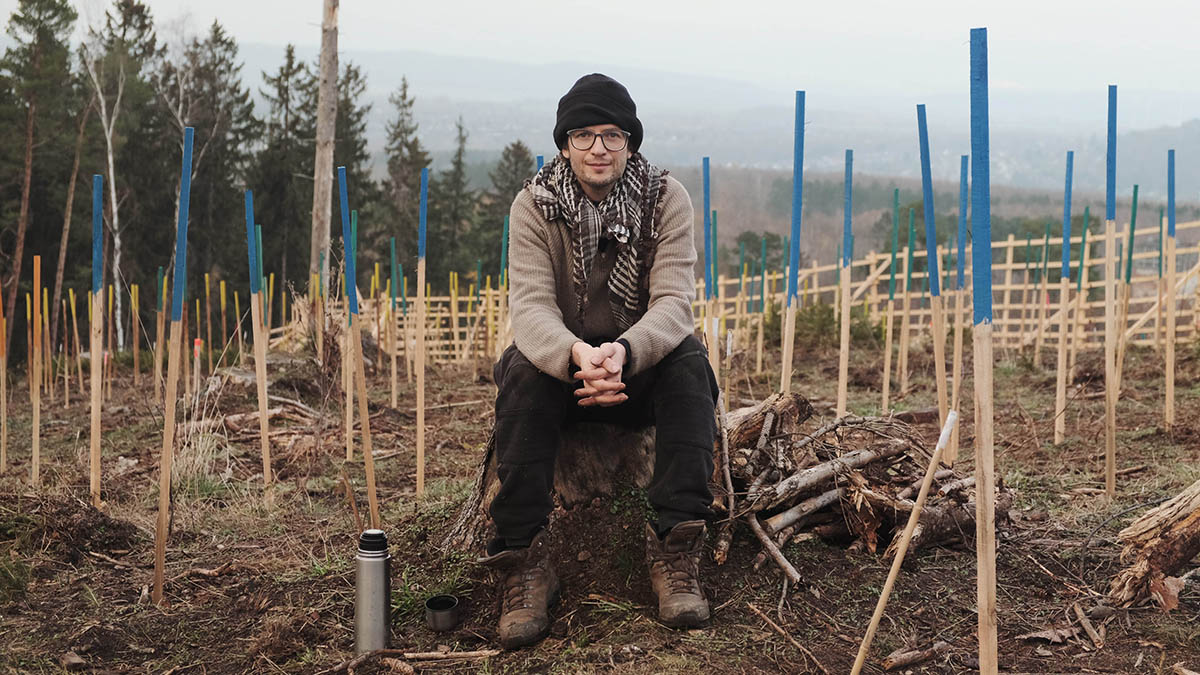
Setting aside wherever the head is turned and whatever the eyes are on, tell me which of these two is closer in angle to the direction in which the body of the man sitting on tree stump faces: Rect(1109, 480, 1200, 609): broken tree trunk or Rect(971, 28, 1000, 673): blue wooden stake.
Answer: the blue wooden stake

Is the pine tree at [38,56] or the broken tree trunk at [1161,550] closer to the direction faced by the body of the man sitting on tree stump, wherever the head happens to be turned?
the broken tree trunk

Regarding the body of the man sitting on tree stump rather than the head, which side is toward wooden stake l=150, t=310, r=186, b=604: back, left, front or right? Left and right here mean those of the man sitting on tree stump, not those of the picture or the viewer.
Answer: right

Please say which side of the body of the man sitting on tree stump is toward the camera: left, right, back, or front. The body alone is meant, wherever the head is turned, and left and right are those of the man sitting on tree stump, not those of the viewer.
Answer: front

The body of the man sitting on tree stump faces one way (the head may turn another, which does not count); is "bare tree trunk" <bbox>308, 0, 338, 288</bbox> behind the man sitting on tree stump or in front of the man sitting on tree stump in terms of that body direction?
behind

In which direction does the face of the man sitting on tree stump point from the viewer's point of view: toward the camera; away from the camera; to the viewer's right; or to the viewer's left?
toward the camera

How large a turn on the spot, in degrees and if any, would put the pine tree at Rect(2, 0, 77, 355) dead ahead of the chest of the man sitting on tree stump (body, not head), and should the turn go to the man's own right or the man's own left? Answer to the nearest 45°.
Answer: approximately 135° to the man's own right

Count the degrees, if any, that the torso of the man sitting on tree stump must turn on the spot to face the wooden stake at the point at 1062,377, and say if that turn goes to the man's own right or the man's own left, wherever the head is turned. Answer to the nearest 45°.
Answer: approximately 135° to the man's own left

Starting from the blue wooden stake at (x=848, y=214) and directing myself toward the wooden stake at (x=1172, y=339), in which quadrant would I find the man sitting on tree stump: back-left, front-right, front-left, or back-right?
back-right
